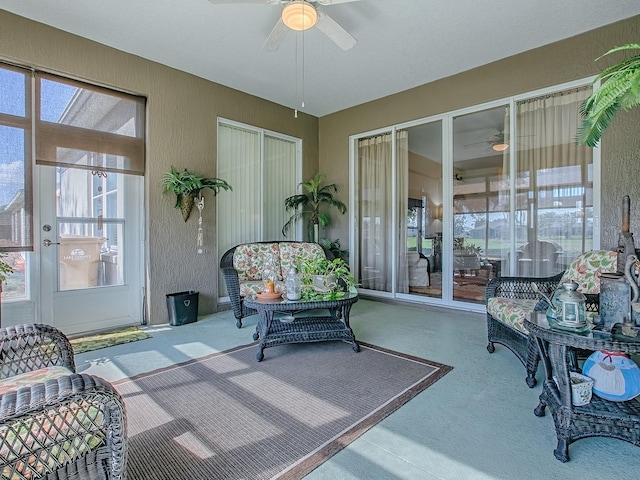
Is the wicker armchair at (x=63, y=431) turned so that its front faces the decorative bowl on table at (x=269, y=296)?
yes

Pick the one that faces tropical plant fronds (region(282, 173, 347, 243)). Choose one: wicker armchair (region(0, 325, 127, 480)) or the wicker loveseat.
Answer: the wicker armchair

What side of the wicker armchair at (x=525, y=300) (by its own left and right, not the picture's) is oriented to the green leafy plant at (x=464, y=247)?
right

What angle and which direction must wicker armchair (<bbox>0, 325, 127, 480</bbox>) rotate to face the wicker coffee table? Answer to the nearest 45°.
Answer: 0° — it already faces it

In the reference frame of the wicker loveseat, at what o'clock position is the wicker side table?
The wicker side table is roughly at 11 o'clock from the wicker loveseat.

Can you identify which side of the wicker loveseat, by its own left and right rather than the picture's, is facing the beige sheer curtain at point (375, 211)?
left

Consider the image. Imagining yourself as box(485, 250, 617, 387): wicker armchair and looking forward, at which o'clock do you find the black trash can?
The black trash can is roughly at 1 o'clock from the wicker armchair.

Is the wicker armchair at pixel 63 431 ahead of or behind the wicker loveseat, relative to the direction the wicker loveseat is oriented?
ahead

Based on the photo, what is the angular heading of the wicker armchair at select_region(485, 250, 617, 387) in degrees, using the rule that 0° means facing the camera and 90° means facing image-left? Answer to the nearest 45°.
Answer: approximately 45°

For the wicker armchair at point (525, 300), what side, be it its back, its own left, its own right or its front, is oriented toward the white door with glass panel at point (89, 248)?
front

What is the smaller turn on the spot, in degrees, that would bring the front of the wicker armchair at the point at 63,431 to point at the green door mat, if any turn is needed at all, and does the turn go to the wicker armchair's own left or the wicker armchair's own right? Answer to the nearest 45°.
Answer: approximately 45° to the wicker armchair's own left

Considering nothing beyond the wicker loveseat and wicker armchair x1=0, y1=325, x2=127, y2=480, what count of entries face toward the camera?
1

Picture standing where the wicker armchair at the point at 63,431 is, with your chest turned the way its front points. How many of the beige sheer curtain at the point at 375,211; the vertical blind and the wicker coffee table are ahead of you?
3

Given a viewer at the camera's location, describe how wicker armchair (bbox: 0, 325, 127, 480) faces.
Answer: facing away from the viewer and to the right of the viewer

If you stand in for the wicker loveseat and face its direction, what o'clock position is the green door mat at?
The green door mat is roughly at 2 o'clock from the wicker loveseat.

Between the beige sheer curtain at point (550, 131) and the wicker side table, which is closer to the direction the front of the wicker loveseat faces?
the wicker side table

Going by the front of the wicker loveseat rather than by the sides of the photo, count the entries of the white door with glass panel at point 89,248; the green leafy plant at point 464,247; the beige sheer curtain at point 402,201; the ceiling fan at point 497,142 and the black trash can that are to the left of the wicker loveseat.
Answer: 3
